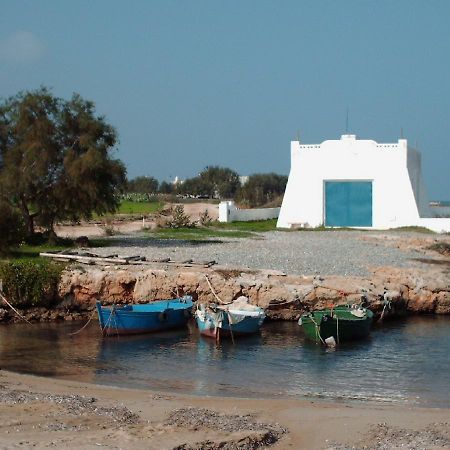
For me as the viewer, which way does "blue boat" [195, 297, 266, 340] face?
facing the viewer and to the left of the viewer

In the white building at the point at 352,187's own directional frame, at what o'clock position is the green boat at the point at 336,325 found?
The green boat is roughly at 12 o'clock from the white building.

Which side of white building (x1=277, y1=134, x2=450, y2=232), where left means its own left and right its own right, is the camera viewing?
front

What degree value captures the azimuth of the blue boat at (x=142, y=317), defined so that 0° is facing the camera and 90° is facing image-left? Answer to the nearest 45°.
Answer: approximately 45°

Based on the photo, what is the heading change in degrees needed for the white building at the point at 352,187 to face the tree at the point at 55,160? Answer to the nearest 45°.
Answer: approximately 45° to its right

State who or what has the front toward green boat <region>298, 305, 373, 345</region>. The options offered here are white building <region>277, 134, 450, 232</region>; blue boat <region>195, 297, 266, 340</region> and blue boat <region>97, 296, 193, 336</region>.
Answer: the white building

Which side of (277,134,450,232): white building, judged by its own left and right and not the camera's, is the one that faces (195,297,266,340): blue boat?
front
